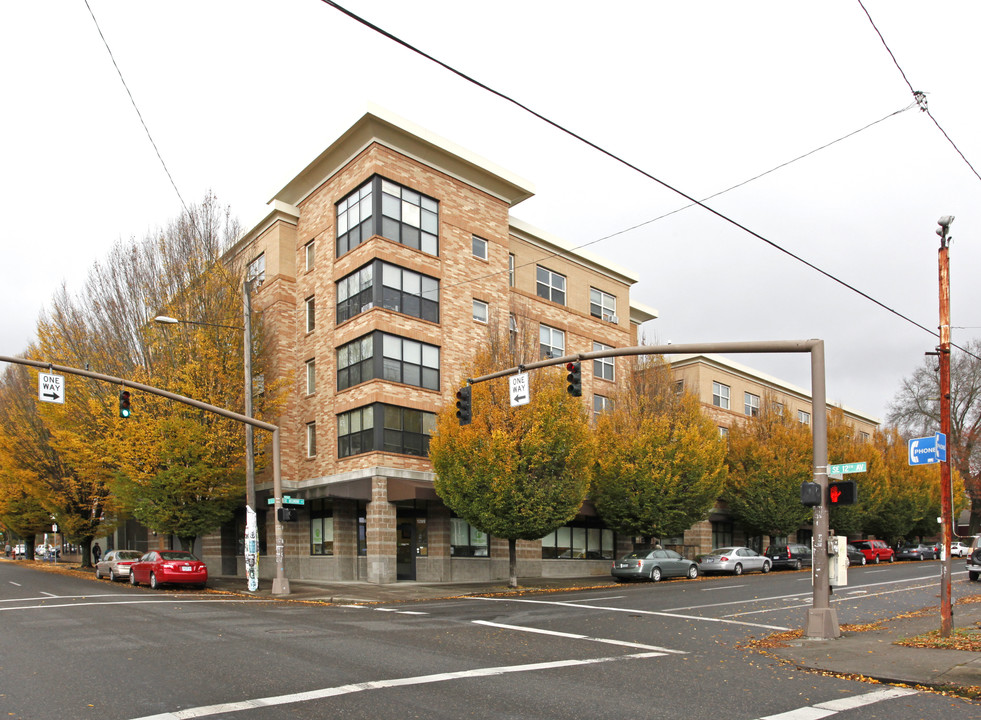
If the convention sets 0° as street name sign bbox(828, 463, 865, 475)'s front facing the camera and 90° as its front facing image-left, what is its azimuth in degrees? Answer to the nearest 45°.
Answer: approximately 0°

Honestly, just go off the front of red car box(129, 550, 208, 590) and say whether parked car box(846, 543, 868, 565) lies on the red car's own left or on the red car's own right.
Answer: on the red car's own right

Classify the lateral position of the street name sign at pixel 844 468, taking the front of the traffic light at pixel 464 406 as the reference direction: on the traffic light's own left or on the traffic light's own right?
on the traffic light's own left

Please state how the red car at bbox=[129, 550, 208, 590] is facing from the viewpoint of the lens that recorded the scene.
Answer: facing away from the viewer and to the left of the viewer
